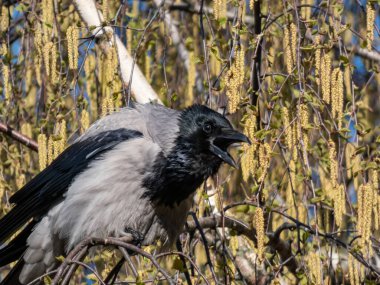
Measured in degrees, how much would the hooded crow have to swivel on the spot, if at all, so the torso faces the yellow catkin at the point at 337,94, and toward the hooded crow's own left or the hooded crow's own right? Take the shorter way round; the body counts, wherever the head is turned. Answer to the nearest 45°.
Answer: approximately 45° to the hooded crow's own left

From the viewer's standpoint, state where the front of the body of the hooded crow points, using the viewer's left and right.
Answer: facing to the right of the viewer
